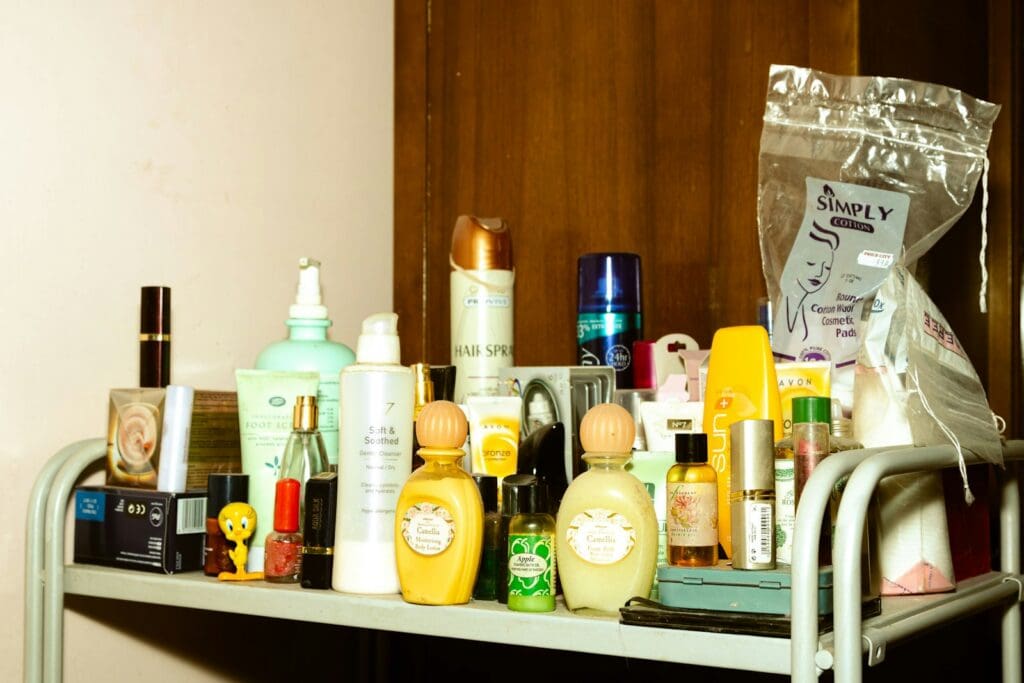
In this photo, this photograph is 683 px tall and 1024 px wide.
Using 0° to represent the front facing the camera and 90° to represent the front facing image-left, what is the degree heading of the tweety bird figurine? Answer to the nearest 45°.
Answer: approximately 0°
